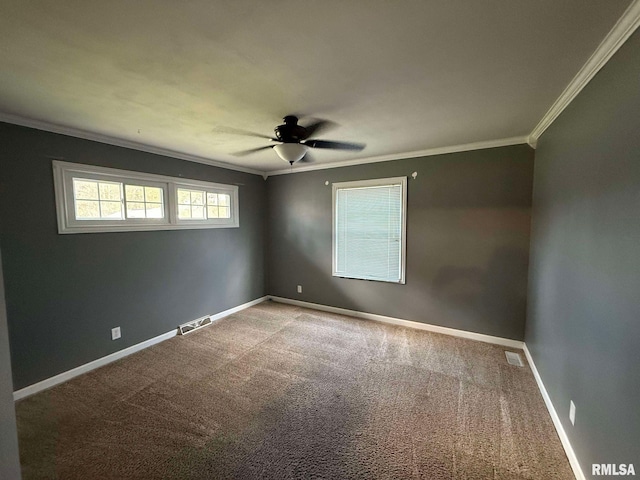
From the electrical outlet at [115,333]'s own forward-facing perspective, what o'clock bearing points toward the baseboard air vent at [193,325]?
The baseboard air vent is roughly at 10 o'clock from the electrical outlet.

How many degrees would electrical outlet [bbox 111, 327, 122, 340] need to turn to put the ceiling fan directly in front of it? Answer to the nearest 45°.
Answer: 0° — it already faces it

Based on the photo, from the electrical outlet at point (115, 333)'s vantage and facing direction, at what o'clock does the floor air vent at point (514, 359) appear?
The floor air vent is roughly at 12 o'clock from the electrical outlet.

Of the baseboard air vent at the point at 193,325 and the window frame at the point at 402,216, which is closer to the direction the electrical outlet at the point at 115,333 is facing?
the window frame

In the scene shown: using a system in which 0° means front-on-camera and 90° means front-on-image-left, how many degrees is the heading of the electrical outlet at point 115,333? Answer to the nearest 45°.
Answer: approximately 315°

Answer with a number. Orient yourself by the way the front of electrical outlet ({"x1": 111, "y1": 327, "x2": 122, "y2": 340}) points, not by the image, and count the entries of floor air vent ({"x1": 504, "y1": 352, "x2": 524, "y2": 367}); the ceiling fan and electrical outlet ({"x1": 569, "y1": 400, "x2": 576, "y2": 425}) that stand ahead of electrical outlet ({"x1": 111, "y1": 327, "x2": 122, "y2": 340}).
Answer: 3
